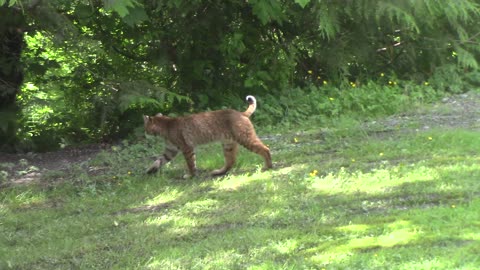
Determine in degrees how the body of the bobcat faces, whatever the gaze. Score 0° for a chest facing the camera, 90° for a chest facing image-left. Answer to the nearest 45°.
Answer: approximately 90°
